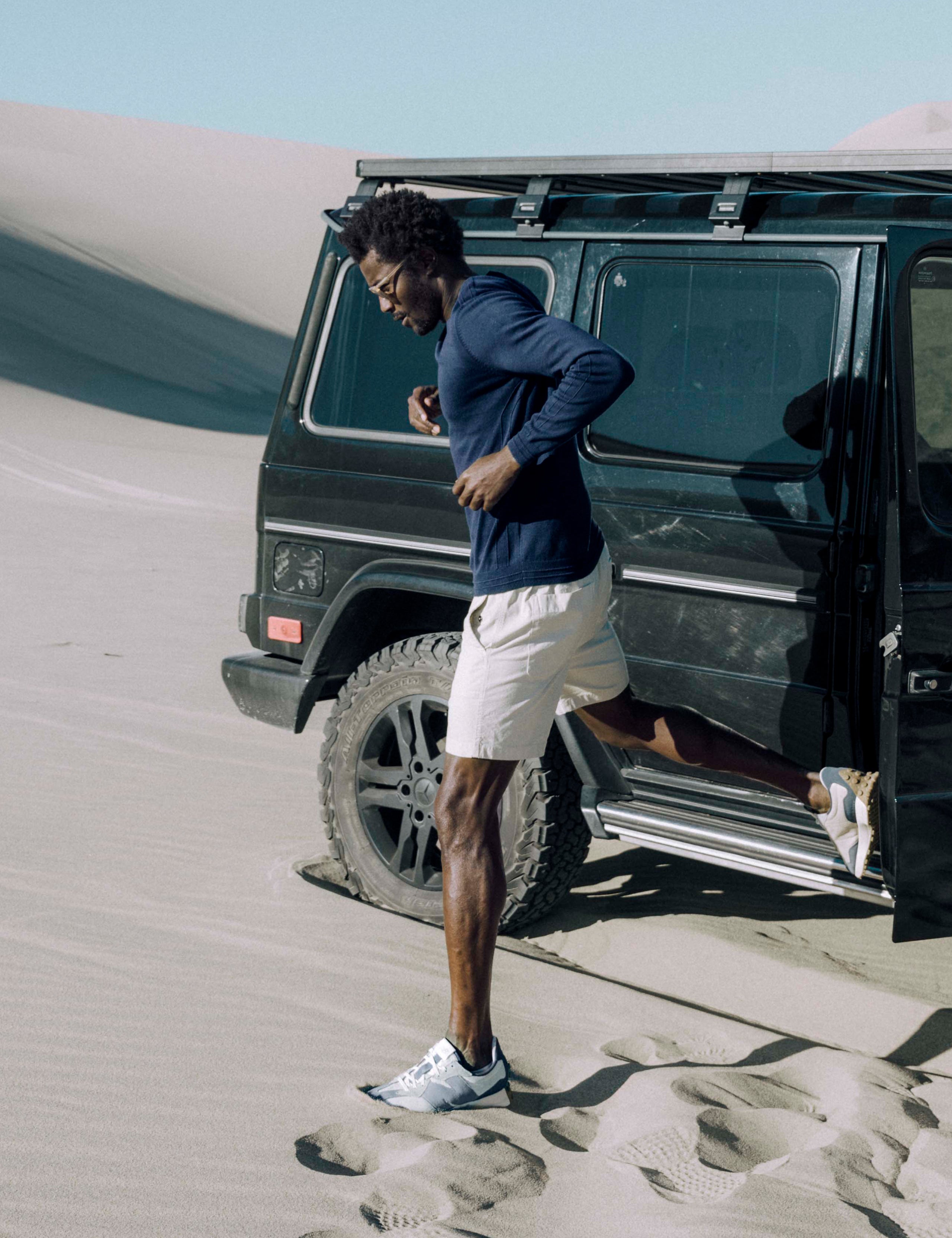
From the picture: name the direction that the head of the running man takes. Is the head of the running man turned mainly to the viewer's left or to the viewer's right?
to the viewer's left

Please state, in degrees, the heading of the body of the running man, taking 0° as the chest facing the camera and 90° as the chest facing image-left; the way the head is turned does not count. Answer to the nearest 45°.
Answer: approximately 90°
